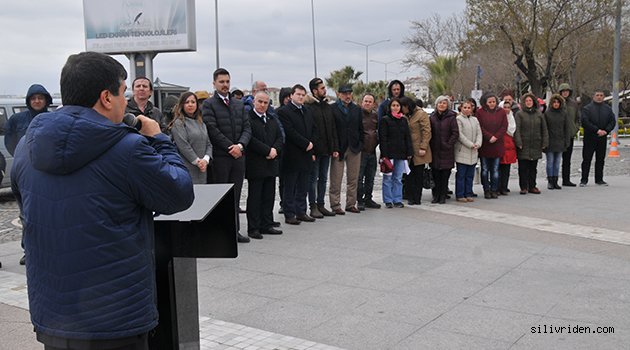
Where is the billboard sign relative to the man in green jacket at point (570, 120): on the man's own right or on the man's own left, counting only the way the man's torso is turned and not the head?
on the man's own right

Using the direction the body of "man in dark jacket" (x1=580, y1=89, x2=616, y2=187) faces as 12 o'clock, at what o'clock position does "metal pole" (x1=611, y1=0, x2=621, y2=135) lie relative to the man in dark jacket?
The metal pole is roughly at 6 o'clock from the man in dark jacket.

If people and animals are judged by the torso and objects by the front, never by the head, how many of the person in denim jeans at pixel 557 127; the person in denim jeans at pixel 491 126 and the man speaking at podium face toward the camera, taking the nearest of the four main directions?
2

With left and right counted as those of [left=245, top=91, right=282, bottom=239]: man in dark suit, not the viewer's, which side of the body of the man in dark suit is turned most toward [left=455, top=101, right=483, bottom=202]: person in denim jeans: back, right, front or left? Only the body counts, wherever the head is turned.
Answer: left

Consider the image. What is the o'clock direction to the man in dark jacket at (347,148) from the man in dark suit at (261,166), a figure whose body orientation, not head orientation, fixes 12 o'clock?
the man in dark jacket at (347,148) is roughly at 9 o'clock from the man in dark suit at (261,166).

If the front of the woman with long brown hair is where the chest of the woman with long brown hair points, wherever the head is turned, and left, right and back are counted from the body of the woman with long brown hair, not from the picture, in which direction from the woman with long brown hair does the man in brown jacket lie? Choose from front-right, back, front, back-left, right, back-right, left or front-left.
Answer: left

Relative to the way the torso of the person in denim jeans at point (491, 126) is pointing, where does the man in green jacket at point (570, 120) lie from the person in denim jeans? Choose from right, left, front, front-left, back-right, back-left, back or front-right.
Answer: back-left

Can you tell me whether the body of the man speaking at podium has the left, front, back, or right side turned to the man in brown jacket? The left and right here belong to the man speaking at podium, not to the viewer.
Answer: front

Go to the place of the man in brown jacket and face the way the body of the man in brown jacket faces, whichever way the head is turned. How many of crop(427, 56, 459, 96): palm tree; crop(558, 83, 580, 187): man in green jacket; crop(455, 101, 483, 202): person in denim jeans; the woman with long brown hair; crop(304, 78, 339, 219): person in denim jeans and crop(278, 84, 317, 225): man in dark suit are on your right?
3

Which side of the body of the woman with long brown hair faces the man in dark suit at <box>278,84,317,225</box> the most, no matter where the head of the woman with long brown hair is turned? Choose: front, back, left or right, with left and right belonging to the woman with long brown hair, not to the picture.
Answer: left

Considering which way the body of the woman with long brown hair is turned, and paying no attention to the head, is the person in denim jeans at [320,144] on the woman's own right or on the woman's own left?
on the woman's own left

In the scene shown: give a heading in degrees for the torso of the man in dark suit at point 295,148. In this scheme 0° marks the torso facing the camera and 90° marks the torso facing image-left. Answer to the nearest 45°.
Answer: approximately 315°

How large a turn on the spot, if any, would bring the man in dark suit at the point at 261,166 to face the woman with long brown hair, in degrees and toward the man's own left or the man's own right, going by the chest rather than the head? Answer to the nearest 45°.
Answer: approximately 90° to the man's own right

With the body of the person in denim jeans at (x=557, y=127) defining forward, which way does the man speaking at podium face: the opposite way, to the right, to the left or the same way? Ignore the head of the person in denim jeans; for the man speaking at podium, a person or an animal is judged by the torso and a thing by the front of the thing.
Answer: the opposite way

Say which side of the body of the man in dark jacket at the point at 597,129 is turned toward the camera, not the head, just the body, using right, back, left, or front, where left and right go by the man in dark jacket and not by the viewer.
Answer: front

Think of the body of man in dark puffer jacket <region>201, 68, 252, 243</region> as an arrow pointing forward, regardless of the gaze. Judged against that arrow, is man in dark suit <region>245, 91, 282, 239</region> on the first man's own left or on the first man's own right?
on the first man's own left

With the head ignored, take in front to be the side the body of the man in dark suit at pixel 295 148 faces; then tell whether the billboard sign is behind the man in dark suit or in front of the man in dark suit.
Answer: behind
